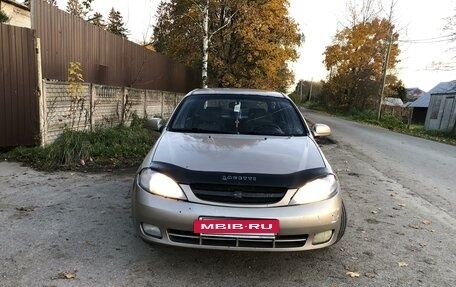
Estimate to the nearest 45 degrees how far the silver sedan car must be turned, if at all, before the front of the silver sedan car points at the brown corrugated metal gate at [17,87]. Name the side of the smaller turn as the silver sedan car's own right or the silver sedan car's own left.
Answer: approximately 135° to the silver sedan car's own right

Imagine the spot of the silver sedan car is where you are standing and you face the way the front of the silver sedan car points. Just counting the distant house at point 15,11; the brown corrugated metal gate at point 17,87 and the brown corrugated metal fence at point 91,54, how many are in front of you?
0

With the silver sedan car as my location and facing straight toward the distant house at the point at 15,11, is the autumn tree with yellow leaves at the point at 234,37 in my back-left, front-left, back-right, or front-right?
front-right

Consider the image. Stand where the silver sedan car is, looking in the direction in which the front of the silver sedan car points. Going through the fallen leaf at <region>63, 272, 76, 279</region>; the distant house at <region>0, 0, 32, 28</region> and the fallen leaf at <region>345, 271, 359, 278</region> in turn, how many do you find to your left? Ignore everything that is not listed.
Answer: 1

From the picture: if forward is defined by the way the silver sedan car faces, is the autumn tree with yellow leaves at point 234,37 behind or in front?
behind

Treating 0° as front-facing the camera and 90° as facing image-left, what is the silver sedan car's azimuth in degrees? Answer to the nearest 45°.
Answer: approximately 0°

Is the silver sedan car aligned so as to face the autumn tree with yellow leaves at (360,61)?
no

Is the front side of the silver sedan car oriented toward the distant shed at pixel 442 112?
no

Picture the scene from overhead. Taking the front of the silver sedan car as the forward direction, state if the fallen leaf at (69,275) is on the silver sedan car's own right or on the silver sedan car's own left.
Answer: on the silver sedan car's own right

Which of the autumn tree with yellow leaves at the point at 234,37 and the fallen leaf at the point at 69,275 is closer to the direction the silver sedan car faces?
the fallen leaf

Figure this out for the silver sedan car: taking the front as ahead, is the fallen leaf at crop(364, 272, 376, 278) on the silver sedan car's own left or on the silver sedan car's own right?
on the silver sedan car's own left
